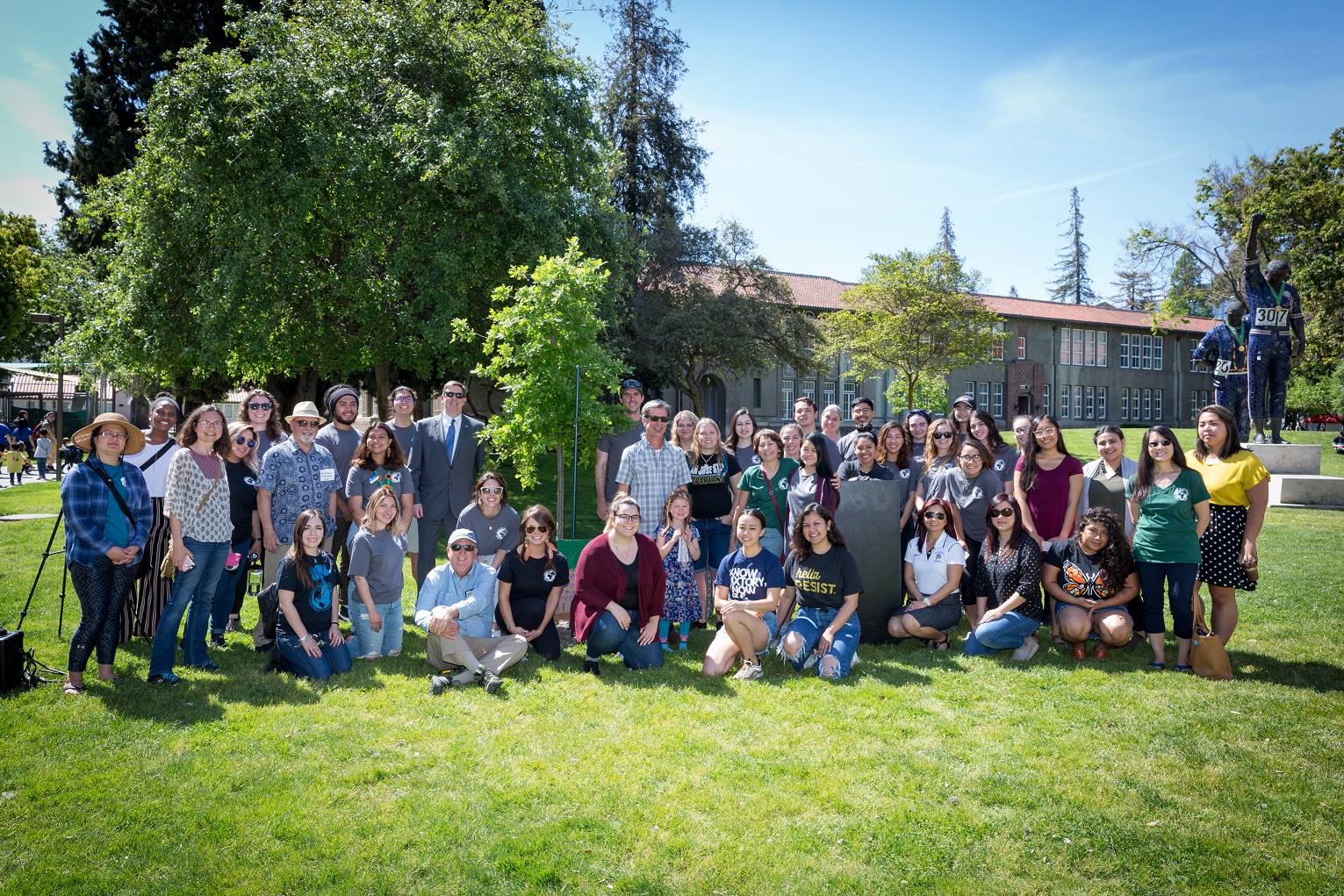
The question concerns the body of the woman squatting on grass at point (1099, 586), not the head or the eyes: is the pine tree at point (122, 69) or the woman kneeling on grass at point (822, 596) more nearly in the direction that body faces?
the woman kneeling on grass

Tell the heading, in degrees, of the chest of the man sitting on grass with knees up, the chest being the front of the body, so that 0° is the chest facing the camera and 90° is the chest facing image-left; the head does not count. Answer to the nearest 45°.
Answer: approximately 0°

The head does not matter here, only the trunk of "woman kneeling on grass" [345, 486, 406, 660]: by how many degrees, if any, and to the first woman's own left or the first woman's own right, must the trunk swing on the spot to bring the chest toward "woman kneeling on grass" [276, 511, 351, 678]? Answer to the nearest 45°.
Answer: approximately 90° to the first woman's own right

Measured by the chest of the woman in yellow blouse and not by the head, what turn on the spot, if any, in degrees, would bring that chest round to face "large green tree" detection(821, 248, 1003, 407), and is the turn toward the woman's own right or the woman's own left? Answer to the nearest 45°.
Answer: approximately 135° to the woman's own right

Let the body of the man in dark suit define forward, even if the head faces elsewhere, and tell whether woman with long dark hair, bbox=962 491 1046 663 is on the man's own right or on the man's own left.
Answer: on the man's own left

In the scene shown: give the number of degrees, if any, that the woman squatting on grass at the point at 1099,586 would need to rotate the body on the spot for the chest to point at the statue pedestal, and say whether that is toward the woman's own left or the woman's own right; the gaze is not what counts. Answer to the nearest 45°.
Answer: approximately 180°

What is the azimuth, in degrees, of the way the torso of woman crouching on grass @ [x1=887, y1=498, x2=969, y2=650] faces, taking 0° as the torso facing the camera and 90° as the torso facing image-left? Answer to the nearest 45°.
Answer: approximately 45°

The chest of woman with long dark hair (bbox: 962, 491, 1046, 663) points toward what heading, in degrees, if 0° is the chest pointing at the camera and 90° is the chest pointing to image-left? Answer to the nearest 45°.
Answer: approximately 45°
